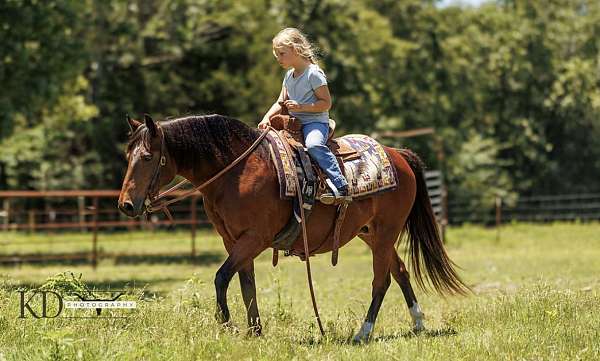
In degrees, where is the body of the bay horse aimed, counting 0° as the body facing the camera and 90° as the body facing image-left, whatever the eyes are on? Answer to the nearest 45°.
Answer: approximately 90°
